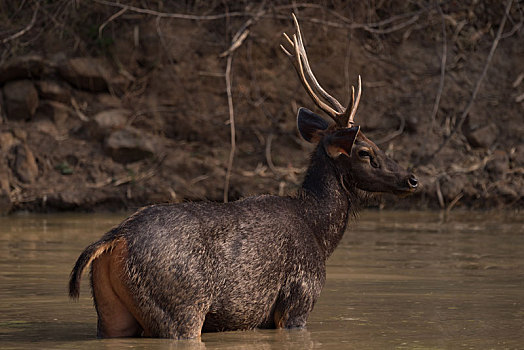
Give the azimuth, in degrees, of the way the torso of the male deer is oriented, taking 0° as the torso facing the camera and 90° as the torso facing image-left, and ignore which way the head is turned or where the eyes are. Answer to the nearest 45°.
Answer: approximately 225°
